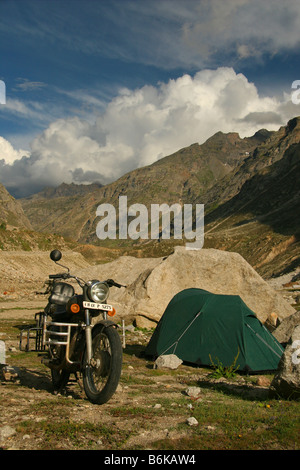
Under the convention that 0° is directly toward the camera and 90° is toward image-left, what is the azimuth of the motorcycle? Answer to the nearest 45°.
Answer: approximately 315°

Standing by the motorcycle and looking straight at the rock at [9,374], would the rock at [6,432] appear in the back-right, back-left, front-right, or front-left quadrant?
back-left

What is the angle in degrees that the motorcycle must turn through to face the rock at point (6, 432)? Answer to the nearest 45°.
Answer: approximately 90° to its right

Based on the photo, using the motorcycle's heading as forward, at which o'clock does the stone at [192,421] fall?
The stone is roughly at 12 o'clock from the motorcycle.

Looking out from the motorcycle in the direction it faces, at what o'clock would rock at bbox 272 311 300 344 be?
The rock is roughly at 9 o'clock from the motorcycle.

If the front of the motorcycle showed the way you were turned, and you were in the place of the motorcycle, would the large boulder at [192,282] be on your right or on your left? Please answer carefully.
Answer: on your left

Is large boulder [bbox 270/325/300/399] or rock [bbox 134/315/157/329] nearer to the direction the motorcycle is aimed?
the large boulder

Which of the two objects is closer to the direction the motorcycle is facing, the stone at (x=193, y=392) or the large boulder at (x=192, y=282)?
the stone

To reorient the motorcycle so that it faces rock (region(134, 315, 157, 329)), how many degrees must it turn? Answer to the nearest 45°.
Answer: approximately 135° to its left

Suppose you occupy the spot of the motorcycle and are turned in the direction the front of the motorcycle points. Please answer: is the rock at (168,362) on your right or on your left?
on your left

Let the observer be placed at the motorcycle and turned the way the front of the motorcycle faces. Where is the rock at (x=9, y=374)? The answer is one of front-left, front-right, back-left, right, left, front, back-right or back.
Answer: back

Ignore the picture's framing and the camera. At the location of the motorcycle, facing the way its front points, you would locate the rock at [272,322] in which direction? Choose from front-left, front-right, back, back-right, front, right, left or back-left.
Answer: left
